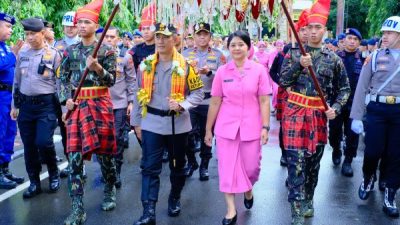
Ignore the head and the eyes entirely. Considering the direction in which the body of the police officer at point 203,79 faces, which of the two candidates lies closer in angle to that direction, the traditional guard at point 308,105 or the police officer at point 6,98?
the traditional guard

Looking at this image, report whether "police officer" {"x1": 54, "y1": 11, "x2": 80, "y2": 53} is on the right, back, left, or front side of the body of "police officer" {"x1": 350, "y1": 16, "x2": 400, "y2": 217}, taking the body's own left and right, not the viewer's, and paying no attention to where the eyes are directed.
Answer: right

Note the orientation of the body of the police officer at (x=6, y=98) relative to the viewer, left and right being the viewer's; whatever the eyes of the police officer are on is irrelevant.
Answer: facing to the right of the viewer

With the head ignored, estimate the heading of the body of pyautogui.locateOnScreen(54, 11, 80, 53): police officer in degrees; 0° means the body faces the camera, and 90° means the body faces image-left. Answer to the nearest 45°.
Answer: approximately 0°

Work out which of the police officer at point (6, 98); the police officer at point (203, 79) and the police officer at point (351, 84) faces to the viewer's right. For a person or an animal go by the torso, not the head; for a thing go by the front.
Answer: the police officer at point (6, 98)

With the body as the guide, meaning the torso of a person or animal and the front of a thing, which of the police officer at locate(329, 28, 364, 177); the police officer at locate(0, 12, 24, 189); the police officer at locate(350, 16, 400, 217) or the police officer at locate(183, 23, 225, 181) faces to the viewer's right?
the police officer at locate(0, 12, 24, 189)
